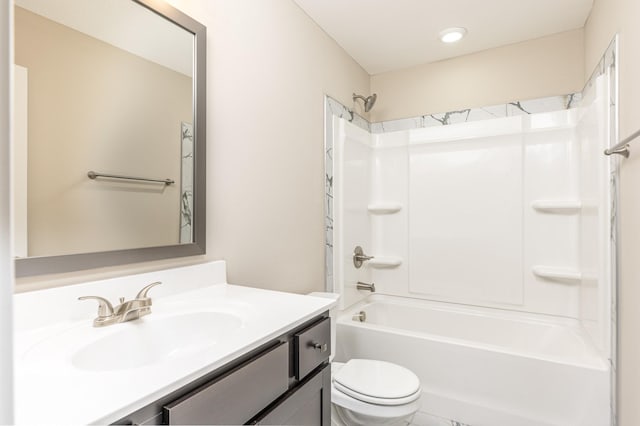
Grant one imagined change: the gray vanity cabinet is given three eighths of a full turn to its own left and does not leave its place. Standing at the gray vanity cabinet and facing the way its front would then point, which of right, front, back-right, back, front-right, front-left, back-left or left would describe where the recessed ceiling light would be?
front-right

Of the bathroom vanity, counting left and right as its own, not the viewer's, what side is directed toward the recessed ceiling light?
left

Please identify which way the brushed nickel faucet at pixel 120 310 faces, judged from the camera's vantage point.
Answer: facing the viewer and to the right of the viewer

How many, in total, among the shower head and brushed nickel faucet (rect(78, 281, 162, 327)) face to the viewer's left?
0

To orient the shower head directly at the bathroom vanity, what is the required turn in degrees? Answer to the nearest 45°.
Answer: approximately 90° to its right

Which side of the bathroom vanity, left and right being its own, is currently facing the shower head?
left

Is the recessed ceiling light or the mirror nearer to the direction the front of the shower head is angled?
the recessed ceiling light

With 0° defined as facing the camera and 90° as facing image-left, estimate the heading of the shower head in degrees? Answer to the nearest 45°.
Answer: approximately 270°

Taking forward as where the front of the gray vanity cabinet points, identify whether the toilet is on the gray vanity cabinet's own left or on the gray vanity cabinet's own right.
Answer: on the gray vanity cabinet's own left

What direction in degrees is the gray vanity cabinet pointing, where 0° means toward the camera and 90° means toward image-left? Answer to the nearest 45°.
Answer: approximately 315°

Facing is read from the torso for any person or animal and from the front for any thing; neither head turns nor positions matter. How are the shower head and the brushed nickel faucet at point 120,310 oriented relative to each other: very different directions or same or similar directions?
same or similar directions
